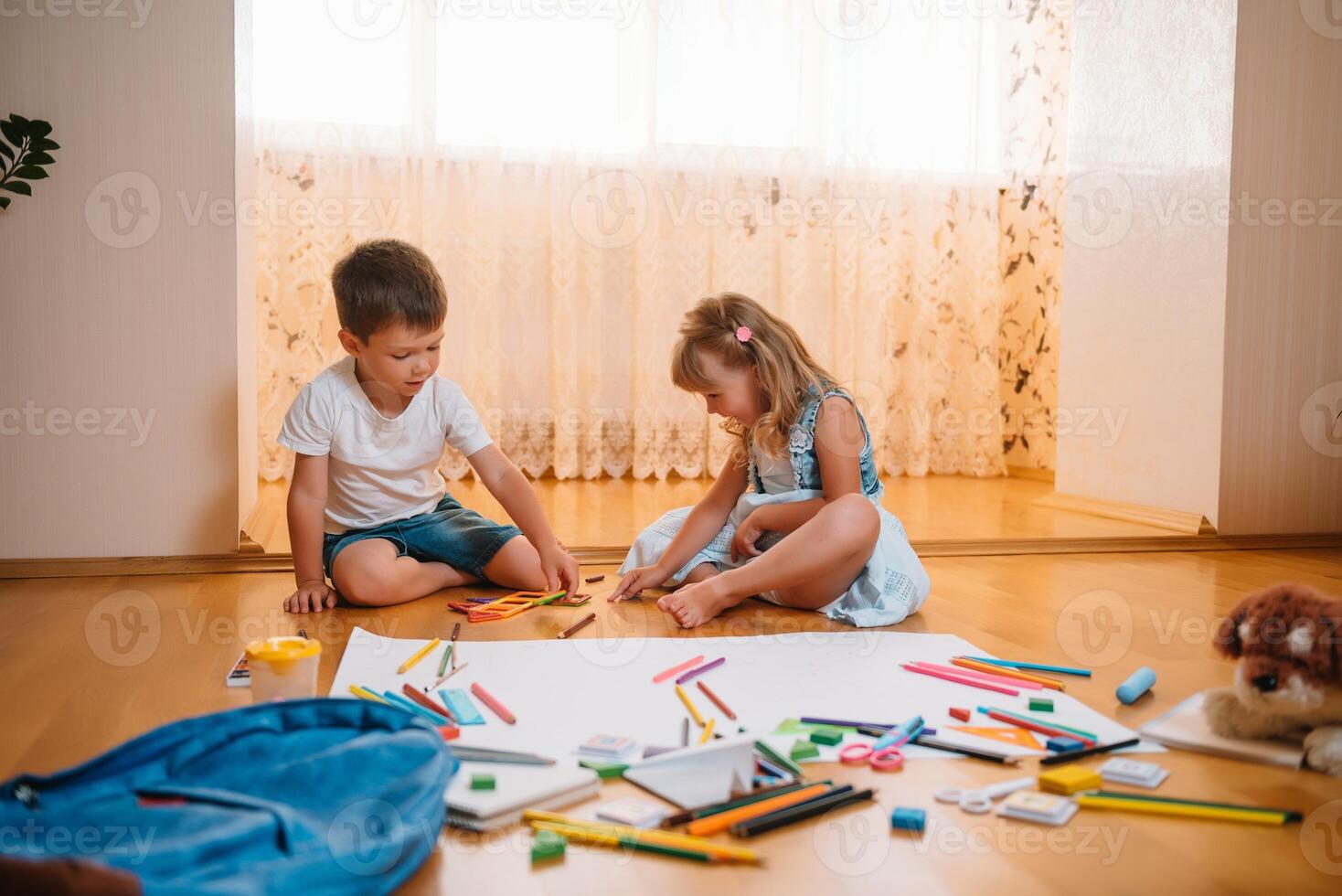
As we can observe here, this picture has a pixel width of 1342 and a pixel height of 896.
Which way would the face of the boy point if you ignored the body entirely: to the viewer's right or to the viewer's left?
to the viewer's right

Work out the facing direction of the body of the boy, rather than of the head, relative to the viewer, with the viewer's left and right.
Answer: facing the viewer and to the right of the viewer

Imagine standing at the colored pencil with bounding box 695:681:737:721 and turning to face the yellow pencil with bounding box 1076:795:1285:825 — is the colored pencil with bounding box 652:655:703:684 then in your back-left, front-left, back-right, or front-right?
back-left

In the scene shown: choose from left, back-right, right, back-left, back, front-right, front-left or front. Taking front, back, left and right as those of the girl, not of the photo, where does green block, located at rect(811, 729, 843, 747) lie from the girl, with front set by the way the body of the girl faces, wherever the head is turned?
front-left

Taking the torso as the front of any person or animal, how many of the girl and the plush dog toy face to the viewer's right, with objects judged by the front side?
0

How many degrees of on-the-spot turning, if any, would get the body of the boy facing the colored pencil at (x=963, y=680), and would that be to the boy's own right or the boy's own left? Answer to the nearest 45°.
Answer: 0° — they already face it

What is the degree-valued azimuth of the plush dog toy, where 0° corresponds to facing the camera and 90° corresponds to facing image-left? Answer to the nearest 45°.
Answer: approximately 45°

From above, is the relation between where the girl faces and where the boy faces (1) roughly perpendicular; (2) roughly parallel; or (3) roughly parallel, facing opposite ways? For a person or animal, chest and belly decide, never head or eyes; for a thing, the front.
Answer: roughly perpendicular
